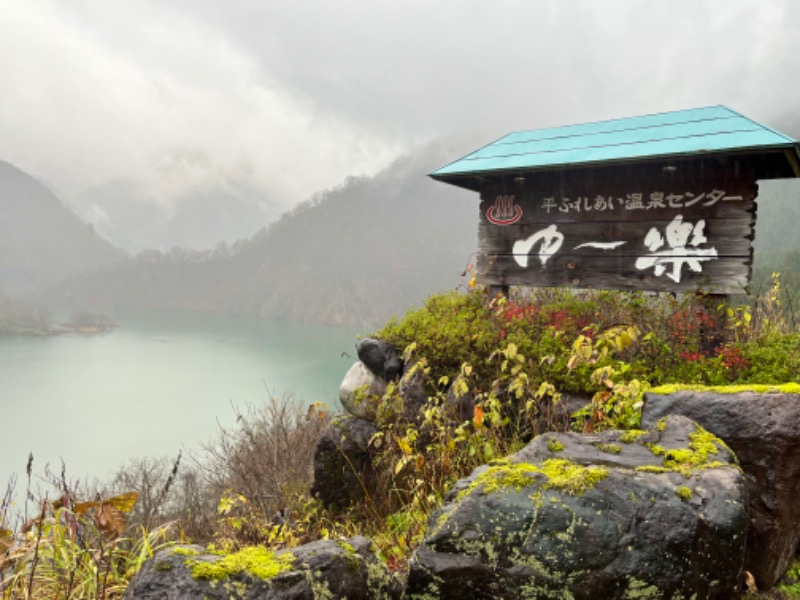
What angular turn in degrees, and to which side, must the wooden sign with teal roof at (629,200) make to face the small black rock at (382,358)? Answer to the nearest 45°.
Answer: approximately 90° to its right

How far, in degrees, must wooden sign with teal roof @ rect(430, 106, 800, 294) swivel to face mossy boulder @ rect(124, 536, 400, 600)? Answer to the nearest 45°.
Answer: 0° — it already faces it

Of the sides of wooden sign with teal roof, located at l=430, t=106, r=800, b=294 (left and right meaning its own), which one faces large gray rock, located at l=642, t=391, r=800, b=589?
front

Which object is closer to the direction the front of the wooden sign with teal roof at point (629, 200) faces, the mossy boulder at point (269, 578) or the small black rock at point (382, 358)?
the mossy boulder

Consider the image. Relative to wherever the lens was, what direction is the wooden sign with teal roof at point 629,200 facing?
facing the viewer

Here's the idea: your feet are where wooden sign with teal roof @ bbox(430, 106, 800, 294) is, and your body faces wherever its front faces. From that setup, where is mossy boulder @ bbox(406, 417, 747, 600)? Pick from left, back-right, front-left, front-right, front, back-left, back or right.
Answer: front

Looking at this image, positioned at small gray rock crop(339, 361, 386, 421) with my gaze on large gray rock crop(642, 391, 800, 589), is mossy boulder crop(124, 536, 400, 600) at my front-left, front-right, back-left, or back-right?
front-right
